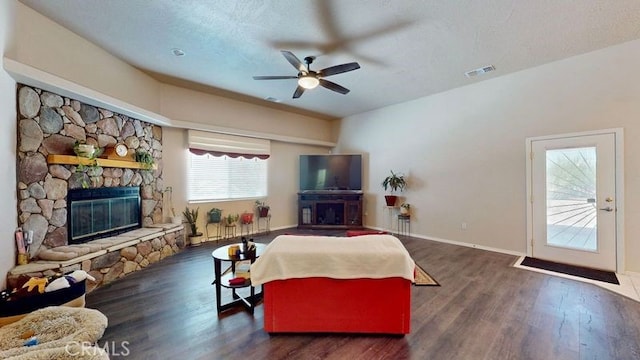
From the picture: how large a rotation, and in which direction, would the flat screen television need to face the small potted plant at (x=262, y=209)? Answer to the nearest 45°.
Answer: approximately 45° to its right

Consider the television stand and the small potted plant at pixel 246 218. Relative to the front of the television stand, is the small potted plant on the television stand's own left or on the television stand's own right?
on the television stand's own right

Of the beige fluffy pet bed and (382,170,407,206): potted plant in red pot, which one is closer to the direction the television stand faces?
the beige fluffy pet bed

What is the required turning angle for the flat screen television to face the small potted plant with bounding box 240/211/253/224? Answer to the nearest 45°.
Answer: approximately 45° to its right

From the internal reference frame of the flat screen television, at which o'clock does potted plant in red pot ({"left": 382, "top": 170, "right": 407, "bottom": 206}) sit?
The potted plant in red pot is roughly at 10 o'clock from the flat screen television.

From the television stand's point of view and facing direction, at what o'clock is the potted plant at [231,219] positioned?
The potted plant is roughly at 2 o'clock from the television stand.

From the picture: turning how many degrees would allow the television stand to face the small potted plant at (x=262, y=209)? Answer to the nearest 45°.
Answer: approximately 90° to its right

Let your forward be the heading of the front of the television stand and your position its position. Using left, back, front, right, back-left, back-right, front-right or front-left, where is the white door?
front-left

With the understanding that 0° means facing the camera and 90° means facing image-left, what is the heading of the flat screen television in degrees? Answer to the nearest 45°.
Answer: approximately 0°

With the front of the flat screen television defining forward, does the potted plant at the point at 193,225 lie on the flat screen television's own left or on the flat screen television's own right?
on the flat screen television's own right

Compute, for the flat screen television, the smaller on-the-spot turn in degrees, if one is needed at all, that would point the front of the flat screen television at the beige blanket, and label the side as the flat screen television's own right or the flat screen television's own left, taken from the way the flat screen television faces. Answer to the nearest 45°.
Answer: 0° — it already faces it

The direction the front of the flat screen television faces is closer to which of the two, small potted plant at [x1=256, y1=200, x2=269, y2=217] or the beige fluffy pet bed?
the beige fluffy pet bed

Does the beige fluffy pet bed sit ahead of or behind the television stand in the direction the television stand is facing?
ahead

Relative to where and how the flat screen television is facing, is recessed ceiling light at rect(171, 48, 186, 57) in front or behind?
in front
